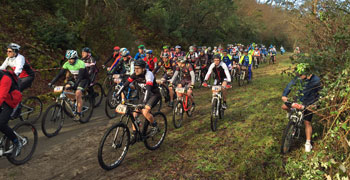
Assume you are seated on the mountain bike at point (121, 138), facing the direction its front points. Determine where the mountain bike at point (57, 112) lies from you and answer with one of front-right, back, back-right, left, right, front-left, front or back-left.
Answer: right

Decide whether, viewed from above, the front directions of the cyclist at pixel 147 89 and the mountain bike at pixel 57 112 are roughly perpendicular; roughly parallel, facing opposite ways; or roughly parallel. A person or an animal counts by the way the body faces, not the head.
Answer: roughly parallel

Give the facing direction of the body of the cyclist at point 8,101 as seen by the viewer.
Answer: to the viewer's left

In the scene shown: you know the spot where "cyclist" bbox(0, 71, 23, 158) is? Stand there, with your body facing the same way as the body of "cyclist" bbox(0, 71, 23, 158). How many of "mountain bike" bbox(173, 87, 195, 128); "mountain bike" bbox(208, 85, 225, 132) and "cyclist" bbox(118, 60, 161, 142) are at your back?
3

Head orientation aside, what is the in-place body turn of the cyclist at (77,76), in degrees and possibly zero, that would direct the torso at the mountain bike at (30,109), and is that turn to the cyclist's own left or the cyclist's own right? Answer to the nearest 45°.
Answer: approximately 90° to the cyclist's own right

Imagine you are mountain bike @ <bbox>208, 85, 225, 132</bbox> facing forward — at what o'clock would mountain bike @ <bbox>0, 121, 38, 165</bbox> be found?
mountain bike @ <bbox>0, 121, 38, 165</bbox> is roughly at 2 o'clock from mountain bike @ <bbox>208, 85, 225, 132</bbox>.

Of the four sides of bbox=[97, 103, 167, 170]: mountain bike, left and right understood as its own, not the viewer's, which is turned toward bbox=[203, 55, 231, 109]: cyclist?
back

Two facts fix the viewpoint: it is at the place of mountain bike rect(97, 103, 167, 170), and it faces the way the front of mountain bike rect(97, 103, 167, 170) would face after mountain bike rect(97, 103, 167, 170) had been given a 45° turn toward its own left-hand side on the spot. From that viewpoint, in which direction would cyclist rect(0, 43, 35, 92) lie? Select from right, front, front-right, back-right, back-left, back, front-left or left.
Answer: back-right

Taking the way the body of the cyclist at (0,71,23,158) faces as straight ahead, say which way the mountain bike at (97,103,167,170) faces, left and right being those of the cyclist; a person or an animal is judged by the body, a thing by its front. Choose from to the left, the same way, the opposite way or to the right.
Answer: the same way

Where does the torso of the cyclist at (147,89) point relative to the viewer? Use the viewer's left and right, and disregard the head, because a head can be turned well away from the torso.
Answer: facing the viewer and to the left of the viewer

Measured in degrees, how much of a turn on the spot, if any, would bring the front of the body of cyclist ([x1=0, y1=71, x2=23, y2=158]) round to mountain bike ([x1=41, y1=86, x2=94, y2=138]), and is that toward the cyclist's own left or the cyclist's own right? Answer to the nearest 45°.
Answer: approximately 135° to the cyclist's own right

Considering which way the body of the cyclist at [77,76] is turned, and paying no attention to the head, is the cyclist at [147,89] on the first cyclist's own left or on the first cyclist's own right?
on the first cyclist's own left

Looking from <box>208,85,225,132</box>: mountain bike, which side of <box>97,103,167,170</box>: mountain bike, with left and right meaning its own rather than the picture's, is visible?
back

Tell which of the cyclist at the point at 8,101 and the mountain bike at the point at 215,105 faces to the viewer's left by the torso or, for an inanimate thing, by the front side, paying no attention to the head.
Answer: the cyclist

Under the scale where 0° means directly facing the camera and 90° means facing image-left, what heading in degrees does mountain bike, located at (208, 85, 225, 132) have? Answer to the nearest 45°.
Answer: approximately 0°

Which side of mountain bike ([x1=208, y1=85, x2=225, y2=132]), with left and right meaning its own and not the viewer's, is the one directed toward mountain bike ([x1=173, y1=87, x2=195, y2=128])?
right

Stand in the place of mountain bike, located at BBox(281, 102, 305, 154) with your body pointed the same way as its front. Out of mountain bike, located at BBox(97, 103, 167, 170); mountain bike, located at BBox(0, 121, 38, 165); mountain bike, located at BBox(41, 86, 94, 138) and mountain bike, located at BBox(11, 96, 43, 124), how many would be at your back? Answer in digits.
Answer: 0
